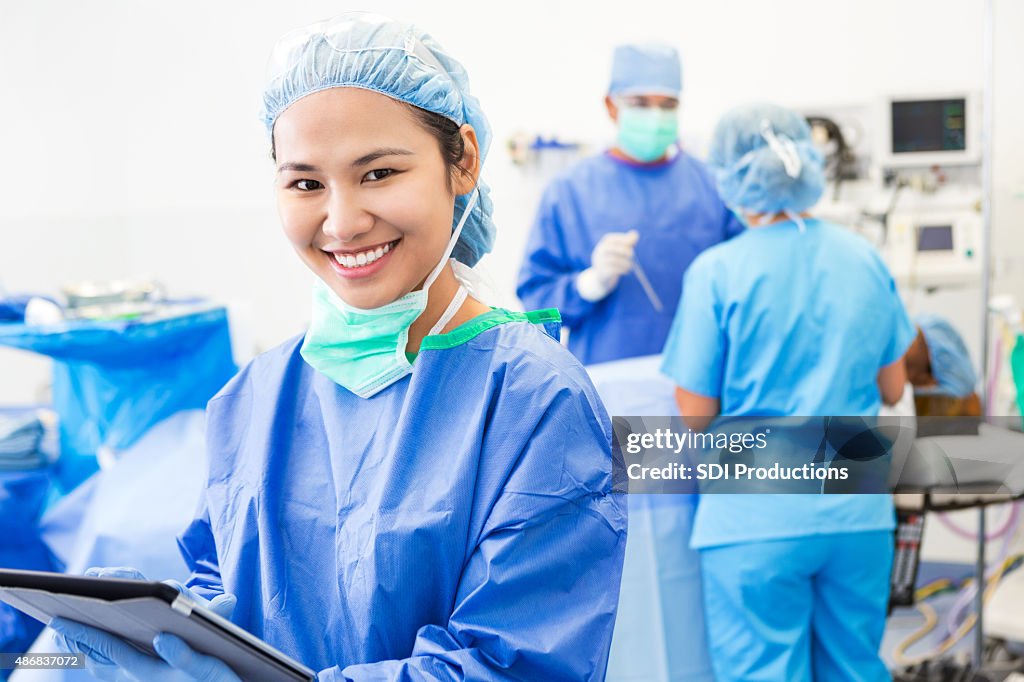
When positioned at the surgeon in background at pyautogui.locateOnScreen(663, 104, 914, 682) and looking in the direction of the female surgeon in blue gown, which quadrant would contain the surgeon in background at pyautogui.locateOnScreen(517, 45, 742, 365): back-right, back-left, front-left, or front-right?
back-right

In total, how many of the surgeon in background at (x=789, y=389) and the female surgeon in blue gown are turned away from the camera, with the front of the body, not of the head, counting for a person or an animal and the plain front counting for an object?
1

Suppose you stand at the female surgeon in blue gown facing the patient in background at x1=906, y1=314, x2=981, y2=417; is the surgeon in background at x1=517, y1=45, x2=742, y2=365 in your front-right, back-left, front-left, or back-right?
front-left

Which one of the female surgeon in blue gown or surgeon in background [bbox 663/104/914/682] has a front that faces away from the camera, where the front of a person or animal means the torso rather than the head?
the surgeon in background

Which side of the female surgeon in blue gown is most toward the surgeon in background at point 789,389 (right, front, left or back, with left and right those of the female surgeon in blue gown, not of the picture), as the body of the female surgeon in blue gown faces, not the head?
back

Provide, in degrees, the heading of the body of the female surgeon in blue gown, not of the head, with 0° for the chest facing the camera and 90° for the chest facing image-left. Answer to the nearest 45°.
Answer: approximately 45°

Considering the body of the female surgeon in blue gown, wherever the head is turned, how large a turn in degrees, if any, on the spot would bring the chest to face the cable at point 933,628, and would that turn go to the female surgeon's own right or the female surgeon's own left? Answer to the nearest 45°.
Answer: approximately 180°

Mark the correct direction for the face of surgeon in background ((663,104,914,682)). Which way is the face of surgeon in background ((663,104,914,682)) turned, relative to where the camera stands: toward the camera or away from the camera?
away from the camera

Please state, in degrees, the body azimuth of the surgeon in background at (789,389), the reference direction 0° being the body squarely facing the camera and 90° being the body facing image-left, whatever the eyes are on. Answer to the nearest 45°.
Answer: approximately 180°

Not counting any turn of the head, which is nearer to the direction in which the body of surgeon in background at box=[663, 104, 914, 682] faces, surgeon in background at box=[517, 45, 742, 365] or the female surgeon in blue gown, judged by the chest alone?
the surgeon in background

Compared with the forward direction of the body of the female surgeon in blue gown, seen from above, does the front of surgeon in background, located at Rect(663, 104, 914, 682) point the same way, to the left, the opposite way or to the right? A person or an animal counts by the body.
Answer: the opposite way

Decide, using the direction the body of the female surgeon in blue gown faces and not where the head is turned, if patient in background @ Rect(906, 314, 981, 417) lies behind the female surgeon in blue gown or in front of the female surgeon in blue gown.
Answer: behind
